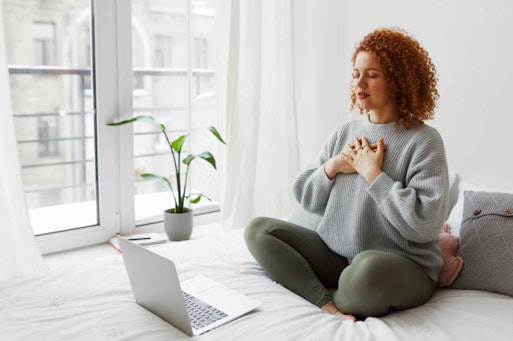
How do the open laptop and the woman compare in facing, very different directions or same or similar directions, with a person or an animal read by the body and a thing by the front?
very different directions

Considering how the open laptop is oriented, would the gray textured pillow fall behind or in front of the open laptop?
in front

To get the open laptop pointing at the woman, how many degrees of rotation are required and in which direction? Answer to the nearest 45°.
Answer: approximately 45° to its right

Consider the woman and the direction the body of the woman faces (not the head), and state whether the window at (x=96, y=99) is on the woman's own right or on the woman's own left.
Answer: on the woman's own right

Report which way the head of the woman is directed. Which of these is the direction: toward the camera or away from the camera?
toward the camera

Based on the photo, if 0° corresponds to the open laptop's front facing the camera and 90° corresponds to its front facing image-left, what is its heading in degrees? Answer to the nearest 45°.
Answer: approximately 225°

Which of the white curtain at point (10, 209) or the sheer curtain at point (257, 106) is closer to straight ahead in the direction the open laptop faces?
the sheer curtain

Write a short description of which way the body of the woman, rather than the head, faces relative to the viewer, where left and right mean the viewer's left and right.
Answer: facing the viewer and to the left of the viewer

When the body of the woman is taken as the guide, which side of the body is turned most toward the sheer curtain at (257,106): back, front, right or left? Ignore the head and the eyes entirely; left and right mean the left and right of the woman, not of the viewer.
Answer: right

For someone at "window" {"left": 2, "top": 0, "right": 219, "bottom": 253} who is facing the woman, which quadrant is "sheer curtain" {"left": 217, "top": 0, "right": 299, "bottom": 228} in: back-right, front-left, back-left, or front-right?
front-left

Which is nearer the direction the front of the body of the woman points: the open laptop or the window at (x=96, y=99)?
the open laptop

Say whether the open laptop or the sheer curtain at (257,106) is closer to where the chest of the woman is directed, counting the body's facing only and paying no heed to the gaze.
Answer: the open laptop
